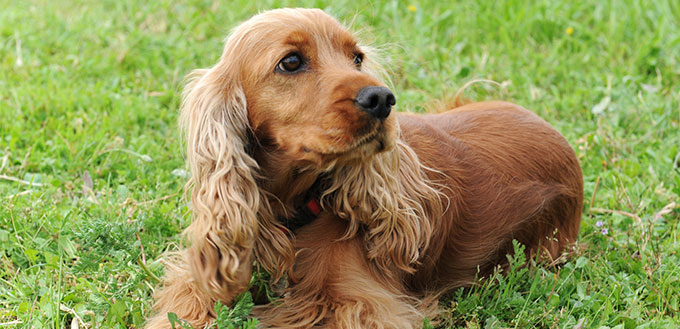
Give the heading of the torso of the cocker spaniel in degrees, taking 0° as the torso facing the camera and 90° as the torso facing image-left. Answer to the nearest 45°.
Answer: approximately 45°
